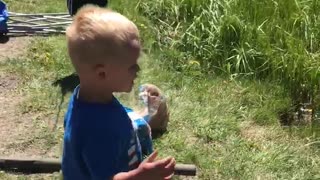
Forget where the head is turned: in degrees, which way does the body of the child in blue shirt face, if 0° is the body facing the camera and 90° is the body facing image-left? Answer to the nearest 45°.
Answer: approximately 270°
